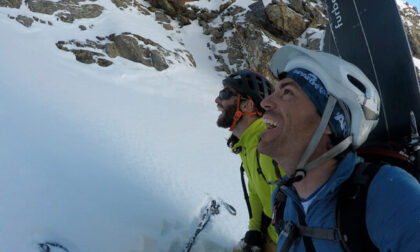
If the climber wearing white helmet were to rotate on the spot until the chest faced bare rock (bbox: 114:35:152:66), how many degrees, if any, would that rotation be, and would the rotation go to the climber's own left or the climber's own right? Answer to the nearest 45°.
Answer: approximately 90° to the climber's own right

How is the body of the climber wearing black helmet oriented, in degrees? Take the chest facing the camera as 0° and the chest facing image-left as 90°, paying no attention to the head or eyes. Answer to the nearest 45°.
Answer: approximately 90°

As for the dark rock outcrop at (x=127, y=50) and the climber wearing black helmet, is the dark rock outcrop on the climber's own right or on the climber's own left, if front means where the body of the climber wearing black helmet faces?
on the climber's own right

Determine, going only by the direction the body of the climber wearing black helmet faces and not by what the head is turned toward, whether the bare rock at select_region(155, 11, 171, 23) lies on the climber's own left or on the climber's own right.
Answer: on the climber's own right

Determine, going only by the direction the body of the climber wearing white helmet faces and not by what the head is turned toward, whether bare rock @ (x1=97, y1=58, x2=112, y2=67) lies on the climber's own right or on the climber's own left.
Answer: on the climber's own right

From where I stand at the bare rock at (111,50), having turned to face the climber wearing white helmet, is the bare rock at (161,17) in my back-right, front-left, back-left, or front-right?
back-left

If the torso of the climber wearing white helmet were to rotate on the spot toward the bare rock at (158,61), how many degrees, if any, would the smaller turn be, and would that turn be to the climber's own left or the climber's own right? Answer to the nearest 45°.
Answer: approximately 90° to the climber's own right

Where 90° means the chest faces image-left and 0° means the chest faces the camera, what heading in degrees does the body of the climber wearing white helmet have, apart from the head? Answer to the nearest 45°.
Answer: approximately 45°
